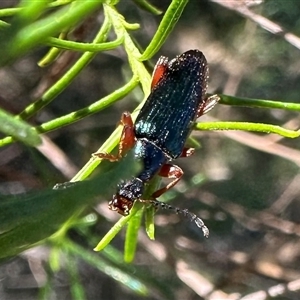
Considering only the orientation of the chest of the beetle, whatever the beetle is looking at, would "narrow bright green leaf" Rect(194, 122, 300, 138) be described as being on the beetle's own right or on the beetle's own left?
on the beetle's own left

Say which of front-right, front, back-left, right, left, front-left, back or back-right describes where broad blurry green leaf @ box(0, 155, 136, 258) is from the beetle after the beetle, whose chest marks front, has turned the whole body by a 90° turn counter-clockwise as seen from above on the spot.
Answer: front-right

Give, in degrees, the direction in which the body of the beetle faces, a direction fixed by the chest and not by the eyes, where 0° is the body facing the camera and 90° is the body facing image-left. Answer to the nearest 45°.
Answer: approximately 45°
